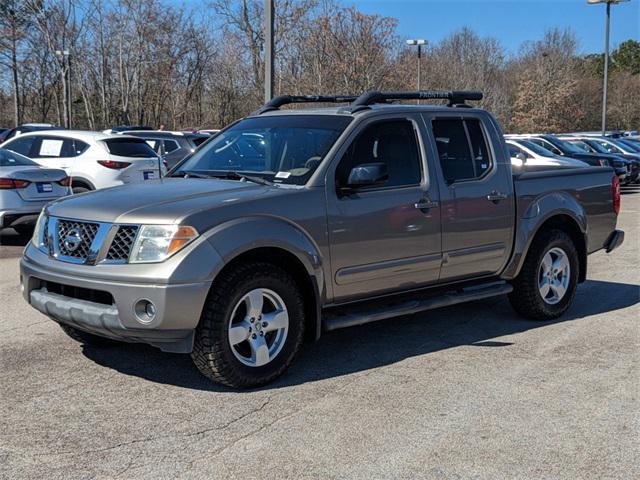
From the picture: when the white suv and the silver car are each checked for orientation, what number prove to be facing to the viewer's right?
0

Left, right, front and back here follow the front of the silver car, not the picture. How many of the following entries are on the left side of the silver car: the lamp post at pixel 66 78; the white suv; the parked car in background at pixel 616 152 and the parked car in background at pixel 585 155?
0

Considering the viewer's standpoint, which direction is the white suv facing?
facing away from the viewer and to the left of the viewer

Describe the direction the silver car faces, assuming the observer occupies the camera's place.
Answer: facing away from the viewer and to the left of the viewer

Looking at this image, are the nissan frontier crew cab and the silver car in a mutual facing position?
no

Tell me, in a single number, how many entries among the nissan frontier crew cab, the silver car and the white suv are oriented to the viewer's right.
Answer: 0

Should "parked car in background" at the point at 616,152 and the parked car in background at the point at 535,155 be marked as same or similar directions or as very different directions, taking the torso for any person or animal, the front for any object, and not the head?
same or similar directions

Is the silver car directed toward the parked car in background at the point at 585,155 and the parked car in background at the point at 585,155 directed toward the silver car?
no

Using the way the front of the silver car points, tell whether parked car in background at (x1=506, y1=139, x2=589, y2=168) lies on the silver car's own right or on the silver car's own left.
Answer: on the silver car's own right

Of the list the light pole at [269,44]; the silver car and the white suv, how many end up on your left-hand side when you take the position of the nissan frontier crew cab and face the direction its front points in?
0

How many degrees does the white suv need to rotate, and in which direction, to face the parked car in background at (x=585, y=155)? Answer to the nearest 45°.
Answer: approximately 90° to its right

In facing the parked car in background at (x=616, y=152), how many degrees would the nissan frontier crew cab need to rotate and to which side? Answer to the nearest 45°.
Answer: approximately 180°

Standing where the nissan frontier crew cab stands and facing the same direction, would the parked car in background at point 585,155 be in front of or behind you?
behind

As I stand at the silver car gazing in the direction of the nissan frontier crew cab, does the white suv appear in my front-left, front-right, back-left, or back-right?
back-left

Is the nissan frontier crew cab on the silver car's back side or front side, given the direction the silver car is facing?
on the back side

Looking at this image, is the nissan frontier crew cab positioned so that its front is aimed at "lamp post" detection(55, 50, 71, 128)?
no
